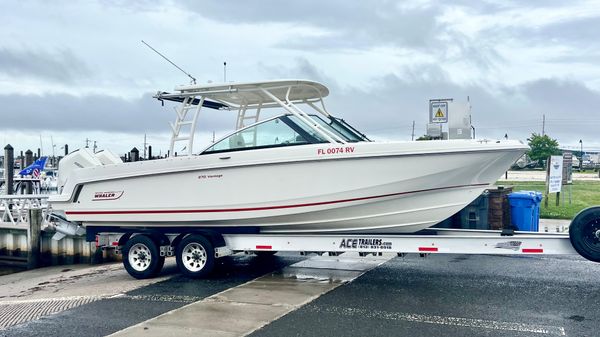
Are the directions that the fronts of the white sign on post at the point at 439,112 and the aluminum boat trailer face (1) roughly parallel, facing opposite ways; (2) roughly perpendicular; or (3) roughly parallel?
roughly perpendicular

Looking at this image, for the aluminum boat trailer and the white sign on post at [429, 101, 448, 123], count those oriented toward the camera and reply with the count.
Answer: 1

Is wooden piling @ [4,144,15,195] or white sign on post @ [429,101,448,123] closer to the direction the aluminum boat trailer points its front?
the white sign on post

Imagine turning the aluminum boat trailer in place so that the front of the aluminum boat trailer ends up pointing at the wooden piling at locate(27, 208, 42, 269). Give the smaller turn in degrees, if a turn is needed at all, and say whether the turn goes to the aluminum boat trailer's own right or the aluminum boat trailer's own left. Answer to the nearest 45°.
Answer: approximately 135° to the aluminum boat trailer's own left

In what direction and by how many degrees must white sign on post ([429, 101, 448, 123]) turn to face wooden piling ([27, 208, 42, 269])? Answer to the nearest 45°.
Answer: approximately 90° to its right

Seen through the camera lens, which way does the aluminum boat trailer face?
facing to the right of the viewer

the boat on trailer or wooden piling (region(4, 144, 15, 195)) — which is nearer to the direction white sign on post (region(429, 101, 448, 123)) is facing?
the boat on trailer
